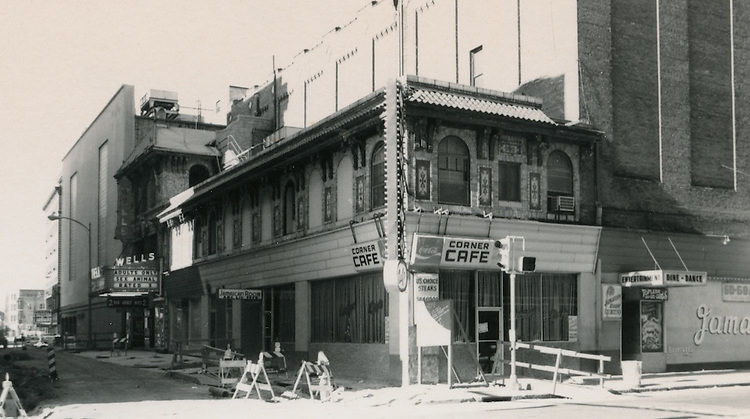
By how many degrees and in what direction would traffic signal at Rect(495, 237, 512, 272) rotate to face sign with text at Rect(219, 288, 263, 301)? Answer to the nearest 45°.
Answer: approximately 90° to its right

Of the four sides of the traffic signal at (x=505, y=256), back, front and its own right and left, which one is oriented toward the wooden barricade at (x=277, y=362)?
right

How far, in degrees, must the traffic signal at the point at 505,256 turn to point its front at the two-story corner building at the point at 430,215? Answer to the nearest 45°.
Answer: approximately 135° to its right

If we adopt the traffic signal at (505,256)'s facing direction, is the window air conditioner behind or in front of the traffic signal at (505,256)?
behind
